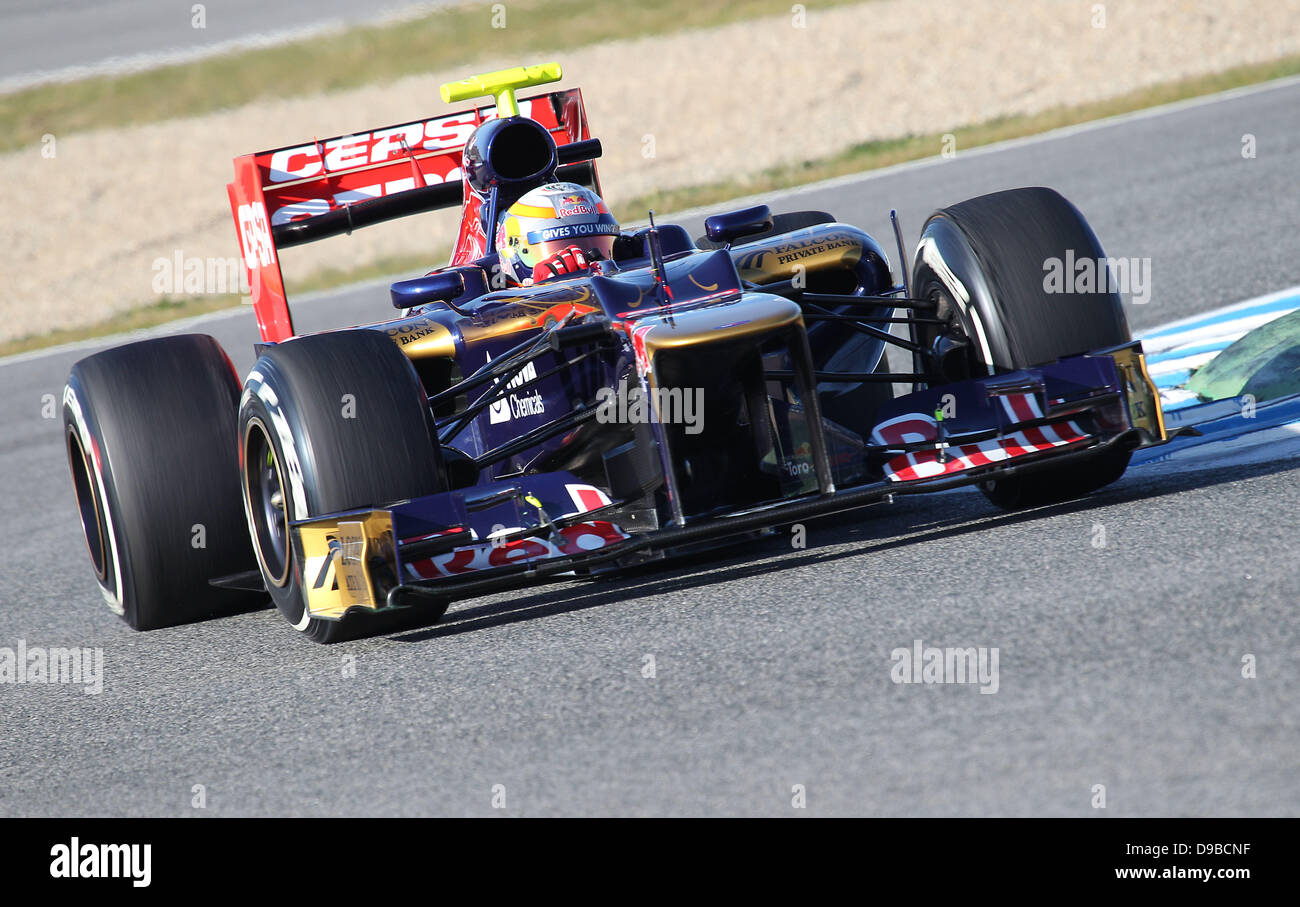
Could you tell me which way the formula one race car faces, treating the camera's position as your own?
facing the viewer
